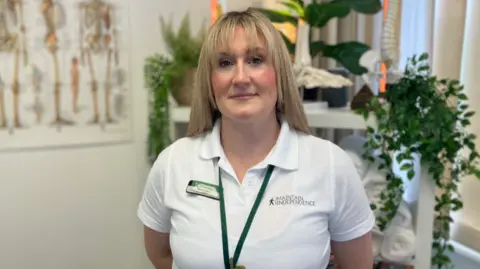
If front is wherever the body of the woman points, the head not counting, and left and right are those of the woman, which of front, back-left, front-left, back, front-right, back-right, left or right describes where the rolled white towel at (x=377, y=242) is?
back-left

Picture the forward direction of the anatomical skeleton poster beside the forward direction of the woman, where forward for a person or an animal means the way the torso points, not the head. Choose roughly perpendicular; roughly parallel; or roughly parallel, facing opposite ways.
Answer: roughly parallel

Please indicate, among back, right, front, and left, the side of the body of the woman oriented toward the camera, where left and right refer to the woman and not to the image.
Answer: front

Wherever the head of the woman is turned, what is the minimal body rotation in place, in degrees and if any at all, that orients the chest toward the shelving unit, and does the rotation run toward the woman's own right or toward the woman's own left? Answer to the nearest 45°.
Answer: approximately 135° to the woman's own left

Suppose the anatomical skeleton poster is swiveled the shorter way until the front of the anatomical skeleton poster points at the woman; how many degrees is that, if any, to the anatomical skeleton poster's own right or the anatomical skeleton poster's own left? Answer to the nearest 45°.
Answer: approximately 45° to the anatomical skeleton poster's own left

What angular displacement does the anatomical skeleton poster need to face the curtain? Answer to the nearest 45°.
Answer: approximately 45° to its left

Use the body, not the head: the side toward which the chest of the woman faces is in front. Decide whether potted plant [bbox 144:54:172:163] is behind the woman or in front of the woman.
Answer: behind

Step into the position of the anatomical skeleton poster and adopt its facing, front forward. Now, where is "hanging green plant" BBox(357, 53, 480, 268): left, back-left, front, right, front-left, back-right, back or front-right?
front-left

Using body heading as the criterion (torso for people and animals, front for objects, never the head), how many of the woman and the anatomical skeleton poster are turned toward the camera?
2

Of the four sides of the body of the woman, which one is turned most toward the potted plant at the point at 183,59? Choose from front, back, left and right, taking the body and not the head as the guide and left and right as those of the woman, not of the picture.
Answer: back

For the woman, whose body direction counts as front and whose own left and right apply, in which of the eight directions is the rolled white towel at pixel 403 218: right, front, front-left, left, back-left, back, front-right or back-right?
back-left

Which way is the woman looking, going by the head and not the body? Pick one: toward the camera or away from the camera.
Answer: toward the camera

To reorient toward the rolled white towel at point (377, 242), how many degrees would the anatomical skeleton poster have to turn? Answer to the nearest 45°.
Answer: approximately 45° to its left

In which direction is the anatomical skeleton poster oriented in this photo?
toward the camera
